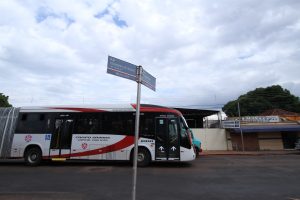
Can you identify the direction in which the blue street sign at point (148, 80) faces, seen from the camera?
facing the viewer and to the right of the viewer

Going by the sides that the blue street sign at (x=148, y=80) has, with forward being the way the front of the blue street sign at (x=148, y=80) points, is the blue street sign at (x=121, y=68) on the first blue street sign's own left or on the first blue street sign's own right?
on the first blue street sign's own right

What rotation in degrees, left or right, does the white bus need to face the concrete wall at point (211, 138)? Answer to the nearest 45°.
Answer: approximately 45° to its left

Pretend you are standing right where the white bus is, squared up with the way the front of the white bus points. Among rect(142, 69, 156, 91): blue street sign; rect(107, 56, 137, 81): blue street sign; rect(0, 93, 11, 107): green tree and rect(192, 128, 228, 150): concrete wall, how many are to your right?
2

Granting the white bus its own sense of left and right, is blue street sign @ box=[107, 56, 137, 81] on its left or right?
on its right

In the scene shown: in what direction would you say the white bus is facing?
to the viewer's right

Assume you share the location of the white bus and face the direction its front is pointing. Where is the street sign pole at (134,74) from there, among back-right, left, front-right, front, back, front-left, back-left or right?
right

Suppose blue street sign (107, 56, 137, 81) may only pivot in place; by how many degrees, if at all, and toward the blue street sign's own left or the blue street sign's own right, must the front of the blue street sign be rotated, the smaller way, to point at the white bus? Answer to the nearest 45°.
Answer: approximately 135° to the blue street sign's own left

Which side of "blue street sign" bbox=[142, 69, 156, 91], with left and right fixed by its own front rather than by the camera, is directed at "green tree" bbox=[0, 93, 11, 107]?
back
